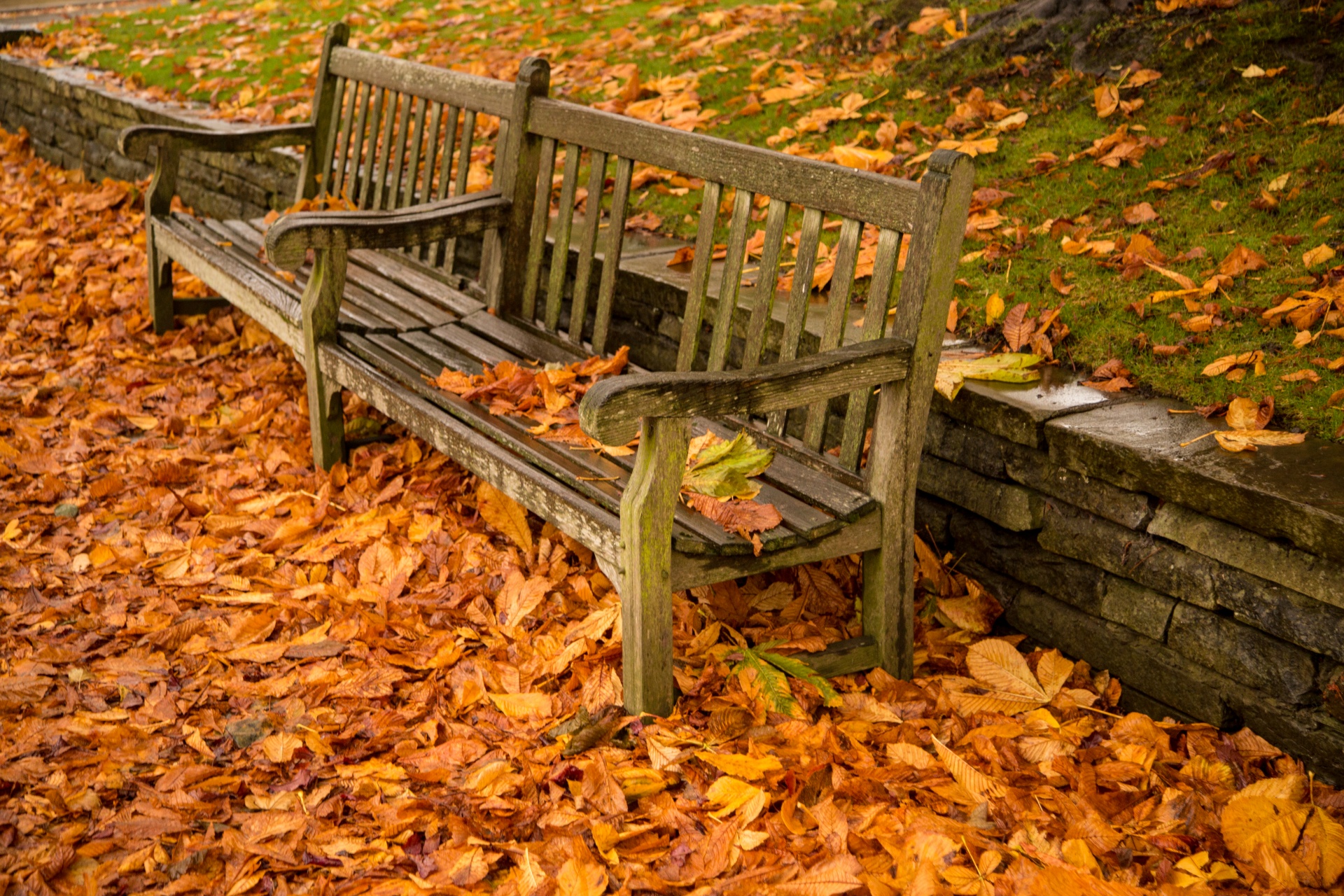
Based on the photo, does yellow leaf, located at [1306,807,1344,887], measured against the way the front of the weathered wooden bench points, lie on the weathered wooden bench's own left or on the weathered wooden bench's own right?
on the weathered wooden bench's own left

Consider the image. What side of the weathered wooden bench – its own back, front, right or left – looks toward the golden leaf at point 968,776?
left

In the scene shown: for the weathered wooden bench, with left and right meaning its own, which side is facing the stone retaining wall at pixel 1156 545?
left

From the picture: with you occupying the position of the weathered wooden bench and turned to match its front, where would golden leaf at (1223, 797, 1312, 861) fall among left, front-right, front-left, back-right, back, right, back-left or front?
left

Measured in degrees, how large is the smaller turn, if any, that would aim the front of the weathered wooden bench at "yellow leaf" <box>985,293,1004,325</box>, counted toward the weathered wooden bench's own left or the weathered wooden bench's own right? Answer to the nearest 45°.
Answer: approximately 135° to the weathered wooden bench's own left

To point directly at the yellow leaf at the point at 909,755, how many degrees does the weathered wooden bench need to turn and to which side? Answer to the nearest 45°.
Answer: approximately 90° to its left

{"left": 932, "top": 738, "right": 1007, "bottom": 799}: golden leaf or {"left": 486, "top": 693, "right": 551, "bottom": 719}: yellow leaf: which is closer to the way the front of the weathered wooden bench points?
the yellow leaf

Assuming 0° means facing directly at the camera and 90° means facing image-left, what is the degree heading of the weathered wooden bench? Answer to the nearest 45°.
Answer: approximately 45°

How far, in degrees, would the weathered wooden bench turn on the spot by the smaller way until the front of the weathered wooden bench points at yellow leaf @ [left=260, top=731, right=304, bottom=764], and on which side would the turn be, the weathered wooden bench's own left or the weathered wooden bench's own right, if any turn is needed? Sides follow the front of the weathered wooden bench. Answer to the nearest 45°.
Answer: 0° — it already faces it
